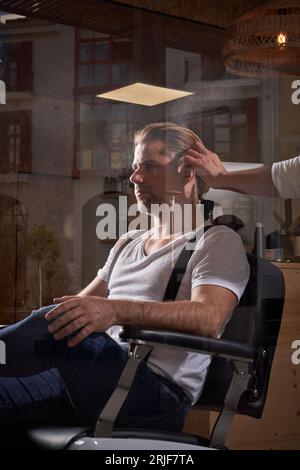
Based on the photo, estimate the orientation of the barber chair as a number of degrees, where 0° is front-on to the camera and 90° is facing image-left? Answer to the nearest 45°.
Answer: approximately 45°

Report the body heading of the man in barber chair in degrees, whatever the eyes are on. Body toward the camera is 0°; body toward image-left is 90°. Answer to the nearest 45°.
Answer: approximately 45°
